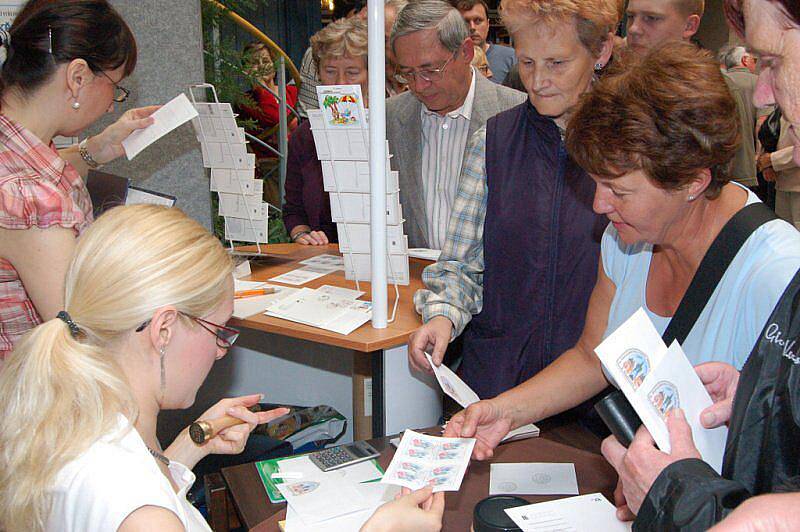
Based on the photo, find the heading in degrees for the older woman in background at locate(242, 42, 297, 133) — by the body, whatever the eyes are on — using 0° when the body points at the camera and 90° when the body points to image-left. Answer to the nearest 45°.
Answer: approximately 315°

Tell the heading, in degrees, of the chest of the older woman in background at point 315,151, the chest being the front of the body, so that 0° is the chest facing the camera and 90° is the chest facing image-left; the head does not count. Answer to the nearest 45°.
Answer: approximately 0°

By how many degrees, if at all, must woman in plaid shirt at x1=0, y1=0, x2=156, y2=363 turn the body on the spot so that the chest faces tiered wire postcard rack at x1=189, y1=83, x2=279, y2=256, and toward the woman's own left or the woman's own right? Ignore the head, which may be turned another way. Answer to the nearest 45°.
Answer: approximately 45° to the woman's own left

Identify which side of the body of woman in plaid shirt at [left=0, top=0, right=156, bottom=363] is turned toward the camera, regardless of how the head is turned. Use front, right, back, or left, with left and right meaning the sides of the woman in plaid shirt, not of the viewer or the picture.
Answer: right

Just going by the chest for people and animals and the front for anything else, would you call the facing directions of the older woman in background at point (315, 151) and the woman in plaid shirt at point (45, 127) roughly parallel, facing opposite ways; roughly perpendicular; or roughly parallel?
roughly perpendicular

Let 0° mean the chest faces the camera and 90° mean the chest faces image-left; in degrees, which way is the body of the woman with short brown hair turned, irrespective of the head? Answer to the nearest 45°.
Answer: approximately 45°

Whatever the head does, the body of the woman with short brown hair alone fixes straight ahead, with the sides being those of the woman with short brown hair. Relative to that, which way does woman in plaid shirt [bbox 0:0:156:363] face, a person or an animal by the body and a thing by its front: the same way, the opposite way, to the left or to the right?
the opposite way
